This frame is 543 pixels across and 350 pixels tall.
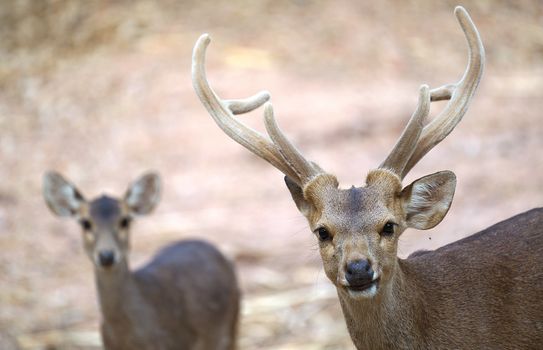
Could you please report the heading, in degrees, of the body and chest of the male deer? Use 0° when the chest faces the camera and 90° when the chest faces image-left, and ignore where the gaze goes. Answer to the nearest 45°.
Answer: approximately 45°
